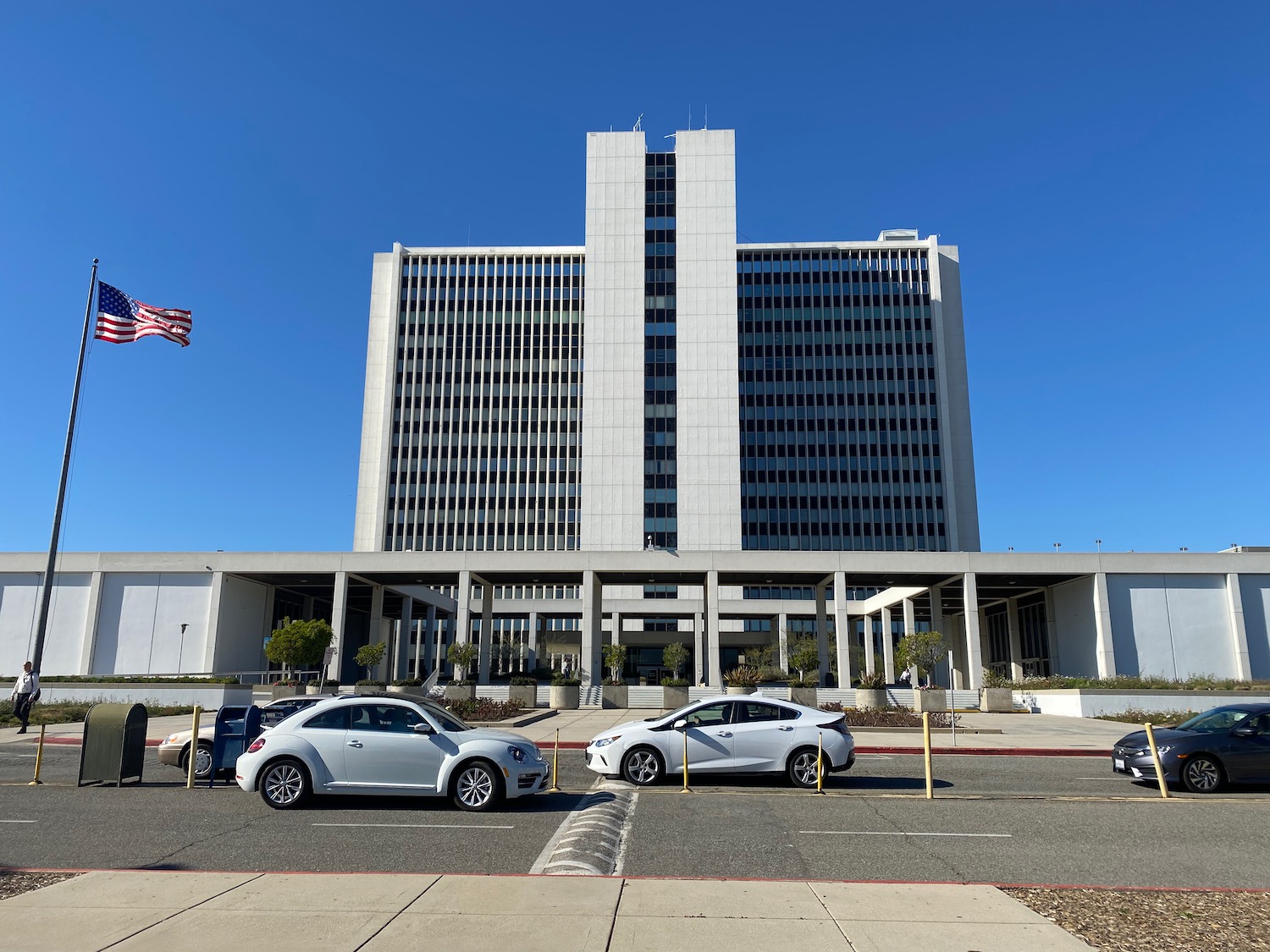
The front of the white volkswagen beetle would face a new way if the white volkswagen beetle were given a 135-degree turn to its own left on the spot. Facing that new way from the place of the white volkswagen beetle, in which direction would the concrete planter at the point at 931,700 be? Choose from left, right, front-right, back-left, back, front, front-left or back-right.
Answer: right

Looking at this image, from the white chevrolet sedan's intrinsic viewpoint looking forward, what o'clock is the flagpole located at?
The flagpole is roughly at 1 o'clock from the white chevrolet sedan.

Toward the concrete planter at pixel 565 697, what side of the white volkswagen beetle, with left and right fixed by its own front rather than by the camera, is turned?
left

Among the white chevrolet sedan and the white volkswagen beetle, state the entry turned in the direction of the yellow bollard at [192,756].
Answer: the white chevrolet sedan

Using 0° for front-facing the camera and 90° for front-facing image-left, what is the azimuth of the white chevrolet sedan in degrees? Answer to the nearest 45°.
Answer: approximately 90°

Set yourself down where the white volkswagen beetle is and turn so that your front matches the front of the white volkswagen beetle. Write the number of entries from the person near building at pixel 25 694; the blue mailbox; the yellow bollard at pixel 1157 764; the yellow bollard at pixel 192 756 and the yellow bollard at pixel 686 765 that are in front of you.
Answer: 2

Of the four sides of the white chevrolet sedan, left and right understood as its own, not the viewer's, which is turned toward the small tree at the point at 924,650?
right

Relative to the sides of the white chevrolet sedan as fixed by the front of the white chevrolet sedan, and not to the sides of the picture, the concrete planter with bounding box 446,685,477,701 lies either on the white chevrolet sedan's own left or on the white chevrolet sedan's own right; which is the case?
on the white chevrolet sedan's own right

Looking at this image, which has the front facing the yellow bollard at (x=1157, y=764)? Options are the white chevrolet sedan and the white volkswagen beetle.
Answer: the white volkswagen beetle

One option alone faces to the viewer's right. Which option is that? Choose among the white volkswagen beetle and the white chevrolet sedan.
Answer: the white volkswagen beetle

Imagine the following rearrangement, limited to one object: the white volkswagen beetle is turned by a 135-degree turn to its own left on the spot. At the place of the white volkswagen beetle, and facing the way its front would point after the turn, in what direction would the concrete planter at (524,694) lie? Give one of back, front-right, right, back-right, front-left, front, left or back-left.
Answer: front-right

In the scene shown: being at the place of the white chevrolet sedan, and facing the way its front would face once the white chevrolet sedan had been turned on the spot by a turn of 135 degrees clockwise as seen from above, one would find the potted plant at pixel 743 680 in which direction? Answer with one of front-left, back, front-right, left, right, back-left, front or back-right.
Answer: front-left

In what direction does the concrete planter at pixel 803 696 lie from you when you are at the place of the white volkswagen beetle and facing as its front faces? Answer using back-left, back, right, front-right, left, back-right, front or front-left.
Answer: front-left

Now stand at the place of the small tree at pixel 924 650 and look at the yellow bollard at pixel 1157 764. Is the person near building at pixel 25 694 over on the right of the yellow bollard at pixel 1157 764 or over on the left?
right

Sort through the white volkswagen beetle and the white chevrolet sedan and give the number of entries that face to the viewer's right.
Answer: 1

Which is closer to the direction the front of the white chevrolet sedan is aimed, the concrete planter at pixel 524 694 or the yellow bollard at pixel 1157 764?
the concrete planter

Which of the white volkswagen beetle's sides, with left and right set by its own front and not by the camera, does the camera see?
right

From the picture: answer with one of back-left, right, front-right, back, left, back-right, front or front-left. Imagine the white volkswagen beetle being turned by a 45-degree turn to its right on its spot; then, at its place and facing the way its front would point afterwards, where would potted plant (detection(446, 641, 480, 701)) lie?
back-left

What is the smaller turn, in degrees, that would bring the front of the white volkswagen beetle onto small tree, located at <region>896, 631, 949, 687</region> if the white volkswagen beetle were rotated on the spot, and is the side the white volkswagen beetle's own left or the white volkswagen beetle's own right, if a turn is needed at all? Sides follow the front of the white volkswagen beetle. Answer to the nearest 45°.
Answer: approximately 45° to the white volkswagen beetle's own left

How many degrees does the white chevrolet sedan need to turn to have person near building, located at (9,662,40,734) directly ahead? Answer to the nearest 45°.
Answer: approximately 45° to its right

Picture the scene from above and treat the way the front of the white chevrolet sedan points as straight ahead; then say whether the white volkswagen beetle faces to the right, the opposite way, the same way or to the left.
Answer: the opposite way

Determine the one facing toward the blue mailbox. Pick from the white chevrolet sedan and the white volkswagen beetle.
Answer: the white chevrolet sedan
